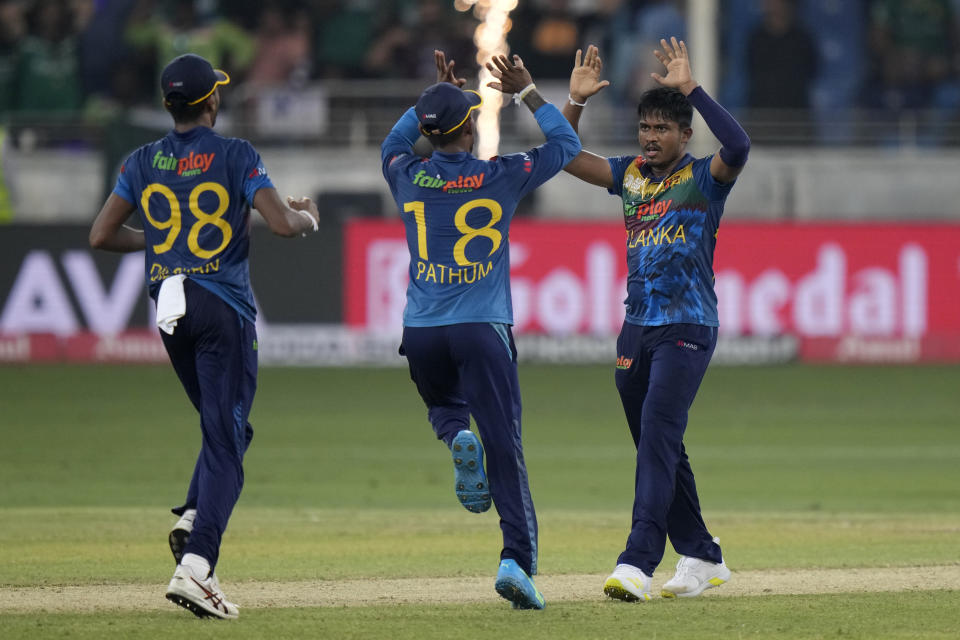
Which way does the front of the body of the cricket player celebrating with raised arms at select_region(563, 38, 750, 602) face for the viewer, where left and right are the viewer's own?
facing the viewer and to the left of the viewer

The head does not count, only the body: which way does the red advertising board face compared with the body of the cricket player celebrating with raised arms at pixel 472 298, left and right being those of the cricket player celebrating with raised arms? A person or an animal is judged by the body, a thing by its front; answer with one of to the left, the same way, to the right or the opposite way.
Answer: the opposite way

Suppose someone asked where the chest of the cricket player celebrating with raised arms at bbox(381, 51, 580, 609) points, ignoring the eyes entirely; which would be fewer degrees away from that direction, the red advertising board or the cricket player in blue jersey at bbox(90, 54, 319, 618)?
the red advertising board

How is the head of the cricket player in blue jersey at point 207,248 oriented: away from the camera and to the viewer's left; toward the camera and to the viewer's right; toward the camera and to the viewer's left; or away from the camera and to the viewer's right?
away from the camera and to the viewer's right

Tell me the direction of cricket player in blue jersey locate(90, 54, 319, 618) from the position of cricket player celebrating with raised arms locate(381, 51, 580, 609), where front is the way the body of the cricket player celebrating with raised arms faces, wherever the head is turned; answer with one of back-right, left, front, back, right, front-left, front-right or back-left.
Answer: left

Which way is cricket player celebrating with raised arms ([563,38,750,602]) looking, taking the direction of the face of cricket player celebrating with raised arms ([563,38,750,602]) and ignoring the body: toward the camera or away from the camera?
toward the camera

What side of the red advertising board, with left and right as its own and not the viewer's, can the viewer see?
front

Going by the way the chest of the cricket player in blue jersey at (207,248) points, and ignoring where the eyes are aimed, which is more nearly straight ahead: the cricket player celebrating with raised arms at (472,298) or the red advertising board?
the red advertising board

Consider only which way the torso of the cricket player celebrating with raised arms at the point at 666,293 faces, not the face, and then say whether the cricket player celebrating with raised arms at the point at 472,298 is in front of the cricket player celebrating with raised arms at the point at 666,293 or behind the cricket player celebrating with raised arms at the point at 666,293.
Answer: in front

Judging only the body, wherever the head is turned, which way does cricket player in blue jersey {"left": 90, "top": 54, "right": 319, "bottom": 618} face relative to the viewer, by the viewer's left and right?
facing away from the viewer and to the right of the viewer

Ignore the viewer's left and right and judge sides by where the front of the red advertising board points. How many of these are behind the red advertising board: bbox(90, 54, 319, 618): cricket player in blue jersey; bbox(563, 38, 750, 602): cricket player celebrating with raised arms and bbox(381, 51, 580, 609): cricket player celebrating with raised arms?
0

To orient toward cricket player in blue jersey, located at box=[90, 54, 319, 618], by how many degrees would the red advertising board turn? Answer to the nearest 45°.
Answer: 0° — it already faces them

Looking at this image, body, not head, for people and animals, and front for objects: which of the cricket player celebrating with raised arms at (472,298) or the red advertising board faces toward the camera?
the red advertising board

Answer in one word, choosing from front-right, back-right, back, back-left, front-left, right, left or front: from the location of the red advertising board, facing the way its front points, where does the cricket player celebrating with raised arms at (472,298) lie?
front

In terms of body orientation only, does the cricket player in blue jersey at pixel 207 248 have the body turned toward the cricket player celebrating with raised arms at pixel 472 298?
no

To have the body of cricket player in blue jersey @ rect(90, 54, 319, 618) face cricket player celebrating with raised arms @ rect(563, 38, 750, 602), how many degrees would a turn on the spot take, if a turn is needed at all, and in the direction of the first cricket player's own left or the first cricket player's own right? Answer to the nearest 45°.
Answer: approximately 45° to the first cricket player's own right

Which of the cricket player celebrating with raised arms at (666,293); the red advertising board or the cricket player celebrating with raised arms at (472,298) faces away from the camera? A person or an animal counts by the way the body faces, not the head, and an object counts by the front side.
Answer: the cricket player celebrating with raised arms at (472,298)

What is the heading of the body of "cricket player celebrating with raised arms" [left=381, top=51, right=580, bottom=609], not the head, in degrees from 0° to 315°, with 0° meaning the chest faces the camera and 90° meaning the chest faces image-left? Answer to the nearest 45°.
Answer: approximately 180°

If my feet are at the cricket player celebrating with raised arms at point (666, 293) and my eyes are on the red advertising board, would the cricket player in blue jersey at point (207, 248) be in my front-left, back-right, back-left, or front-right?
back-left
